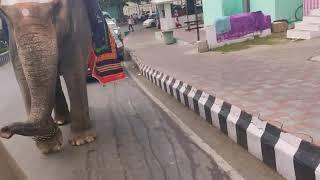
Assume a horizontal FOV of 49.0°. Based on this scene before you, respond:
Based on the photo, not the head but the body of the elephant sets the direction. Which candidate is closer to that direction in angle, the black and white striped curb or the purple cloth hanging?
the black and white striped curb

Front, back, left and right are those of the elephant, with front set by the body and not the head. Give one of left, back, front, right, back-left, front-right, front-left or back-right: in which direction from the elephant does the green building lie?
back-left

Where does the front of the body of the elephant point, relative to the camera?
toward the camera

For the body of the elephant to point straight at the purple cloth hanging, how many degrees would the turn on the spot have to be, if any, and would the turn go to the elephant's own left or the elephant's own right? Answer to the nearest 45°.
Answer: approximately 135° to the elephant's own left
